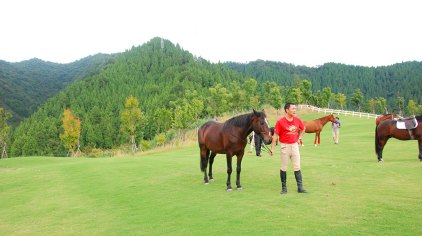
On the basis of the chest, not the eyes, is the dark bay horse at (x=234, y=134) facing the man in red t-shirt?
yes

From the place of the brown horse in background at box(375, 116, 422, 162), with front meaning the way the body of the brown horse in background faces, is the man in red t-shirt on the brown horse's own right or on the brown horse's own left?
on the brown horse's own right

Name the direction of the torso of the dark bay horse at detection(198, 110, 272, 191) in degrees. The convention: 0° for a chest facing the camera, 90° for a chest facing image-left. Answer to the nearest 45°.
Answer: approximately 315°

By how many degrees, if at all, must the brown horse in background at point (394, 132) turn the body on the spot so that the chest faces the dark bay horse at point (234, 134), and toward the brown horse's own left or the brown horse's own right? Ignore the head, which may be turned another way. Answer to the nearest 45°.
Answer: approximately 135° to the brown horse's own right

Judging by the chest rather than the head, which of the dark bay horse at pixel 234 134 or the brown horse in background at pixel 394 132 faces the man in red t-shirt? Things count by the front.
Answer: the dark bay horse

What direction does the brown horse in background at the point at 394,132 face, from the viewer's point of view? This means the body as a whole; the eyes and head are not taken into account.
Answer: to the viewer's right
